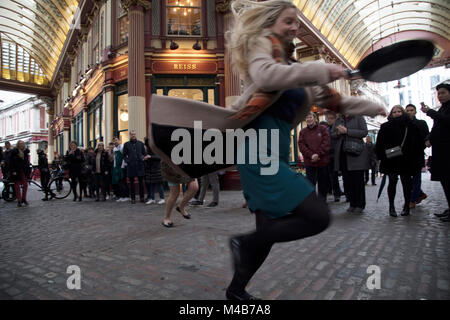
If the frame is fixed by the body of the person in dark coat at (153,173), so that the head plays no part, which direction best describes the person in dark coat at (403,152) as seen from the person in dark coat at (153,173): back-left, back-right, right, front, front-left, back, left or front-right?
front-left

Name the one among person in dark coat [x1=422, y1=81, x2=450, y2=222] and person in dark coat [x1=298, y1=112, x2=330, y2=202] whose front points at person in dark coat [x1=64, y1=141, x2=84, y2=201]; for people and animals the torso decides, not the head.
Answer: person in dark coat [x1=422, y1=81, x2=450, y2=222]

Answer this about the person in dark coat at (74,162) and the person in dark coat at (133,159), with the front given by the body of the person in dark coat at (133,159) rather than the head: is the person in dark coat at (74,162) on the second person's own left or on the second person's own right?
on the second person's own right

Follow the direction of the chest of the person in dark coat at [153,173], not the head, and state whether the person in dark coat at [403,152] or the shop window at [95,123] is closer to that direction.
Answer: the person in dark coat

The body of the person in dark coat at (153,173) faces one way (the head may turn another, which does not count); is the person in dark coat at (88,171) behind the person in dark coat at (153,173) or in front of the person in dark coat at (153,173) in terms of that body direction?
behind

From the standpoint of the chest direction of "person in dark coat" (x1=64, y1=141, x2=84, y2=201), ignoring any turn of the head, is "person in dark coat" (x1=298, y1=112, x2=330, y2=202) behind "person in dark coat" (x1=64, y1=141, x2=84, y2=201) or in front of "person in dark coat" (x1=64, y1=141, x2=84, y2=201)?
in front

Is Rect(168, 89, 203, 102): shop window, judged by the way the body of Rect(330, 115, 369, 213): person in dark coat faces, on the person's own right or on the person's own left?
on the person's own right

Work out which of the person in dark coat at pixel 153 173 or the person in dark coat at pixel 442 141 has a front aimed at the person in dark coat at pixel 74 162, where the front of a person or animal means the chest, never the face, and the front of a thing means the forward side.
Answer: the person in dark coat at pixel 442 141

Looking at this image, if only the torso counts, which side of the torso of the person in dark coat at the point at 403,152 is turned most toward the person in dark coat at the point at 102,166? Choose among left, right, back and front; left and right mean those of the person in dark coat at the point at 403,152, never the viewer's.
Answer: right

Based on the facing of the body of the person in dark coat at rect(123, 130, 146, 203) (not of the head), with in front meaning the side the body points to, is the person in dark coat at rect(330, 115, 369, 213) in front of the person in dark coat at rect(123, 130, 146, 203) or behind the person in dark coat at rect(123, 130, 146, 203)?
in front

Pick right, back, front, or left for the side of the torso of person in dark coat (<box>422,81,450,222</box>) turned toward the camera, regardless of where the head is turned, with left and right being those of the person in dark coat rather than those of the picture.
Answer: left

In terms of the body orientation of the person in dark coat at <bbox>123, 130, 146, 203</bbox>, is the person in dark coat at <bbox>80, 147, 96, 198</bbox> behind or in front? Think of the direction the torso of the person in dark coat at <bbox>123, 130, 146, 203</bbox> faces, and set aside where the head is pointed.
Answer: behind
